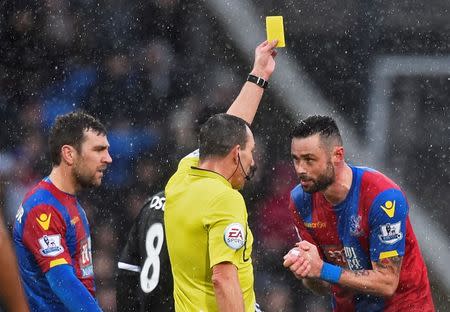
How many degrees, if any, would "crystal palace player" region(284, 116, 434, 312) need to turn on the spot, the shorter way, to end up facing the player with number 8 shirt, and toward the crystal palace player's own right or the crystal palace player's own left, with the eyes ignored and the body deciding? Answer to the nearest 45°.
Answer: approximately 45° to the crystal palace player's own right

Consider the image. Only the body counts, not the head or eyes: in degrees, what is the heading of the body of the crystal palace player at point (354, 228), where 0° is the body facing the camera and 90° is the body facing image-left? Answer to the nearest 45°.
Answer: approximately 45°

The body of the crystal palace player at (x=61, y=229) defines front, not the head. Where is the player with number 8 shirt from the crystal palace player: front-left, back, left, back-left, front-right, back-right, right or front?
front

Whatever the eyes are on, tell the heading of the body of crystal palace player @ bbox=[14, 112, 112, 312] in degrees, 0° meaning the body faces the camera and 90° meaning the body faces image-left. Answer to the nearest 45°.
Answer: approximately 270°

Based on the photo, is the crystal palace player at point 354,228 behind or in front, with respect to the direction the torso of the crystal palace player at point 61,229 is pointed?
in front

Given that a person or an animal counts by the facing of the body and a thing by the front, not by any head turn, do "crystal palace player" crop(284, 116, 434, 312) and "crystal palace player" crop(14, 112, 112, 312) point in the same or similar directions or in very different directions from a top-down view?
very different directions

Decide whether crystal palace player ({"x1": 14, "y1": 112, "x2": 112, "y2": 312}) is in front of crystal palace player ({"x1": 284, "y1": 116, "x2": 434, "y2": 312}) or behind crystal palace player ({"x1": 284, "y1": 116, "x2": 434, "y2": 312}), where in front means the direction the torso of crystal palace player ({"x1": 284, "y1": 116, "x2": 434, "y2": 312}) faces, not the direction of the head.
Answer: in front
